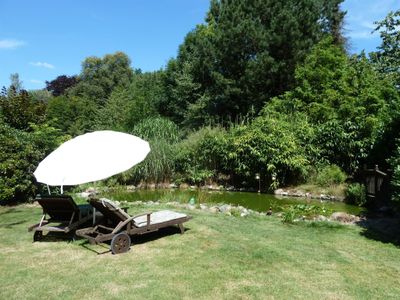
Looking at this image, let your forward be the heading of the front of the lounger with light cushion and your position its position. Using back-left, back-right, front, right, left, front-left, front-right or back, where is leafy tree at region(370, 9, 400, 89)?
front

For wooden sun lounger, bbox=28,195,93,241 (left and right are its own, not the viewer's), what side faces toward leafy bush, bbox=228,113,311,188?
front

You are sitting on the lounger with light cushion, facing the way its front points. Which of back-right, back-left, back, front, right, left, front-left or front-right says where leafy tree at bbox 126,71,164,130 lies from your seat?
front-left

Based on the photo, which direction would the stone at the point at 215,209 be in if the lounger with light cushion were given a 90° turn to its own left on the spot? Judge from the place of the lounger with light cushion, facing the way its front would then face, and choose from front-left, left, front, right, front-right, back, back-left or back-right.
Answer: right

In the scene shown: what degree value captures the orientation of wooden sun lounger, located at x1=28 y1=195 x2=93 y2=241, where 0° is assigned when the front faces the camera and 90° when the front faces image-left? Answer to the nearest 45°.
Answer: approximately 225°

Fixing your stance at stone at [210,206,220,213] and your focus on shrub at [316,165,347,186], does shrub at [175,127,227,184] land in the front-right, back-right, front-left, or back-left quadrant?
front-left

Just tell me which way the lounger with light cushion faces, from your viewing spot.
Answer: facing away from the viewer and to the right of the viewer

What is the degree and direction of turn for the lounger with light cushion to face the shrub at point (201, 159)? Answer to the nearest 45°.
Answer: approximately 45° to its left

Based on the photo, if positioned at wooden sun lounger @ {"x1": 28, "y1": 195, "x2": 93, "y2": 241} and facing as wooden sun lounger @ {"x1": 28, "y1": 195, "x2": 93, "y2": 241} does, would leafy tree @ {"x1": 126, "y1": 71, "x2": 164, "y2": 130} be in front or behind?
in front

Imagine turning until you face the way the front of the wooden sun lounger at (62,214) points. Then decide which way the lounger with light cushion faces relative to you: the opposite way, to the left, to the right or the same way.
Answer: the same way

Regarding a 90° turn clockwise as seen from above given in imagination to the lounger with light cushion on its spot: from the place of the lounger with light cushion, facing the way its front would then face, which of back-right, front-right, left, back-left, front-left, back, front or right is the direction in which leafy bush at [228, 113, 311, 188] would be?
left

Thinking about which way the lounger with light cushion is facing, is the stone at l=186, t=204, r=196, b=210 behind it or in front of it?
in front
